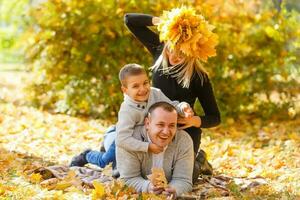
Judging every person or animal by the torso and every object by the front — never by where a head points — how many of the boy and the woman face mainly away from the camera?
0

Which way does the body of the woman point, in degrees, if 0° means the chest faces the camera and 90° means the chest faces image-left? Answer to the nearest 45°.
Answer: approximately 0°

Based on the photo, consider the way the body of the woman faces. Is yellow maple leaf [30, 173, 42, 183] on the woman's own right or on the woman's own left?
on the woman's own right

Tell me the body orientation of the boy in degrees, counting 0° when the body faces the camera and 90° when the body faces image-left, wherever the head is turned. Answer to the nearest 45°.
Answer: approximately 315°

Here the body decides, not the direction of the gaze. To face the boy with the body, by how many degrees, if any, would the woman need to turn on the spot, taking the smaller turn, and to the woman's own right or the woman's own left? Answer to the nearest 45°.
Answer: approximately 45° to the woman's own right
